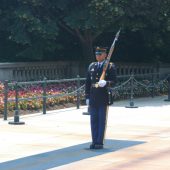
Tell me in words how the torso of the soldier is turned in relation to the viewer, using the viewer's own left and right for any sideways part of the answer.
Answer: facing the viewer and to the left of the viewer

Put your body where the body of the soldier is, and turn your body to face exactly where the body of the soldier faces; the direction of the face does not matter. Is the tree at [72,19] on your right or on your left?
on your right

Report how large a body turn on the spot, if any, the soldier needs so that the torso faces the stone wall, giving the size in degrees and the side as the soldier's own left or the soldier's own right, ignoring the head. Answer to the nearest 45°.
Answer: approximately 135° to the soldier's own right
